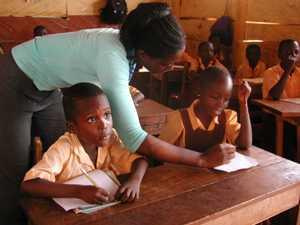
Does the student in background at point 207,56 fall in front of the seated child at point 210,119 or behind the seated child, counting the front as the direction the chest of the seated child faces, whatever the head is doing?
behind

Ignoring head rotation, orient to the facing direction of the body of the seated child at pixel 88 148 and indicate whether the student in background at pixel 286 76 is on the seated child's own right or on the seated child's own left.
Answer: on the seated child's own left

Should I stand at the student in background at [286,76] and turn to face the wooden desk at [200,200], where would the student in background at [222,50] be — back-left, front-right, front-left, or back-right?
back-right

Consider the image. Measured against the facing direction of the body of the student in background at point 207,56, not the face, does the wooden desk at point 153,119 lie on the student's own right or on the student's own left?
on the student's own right

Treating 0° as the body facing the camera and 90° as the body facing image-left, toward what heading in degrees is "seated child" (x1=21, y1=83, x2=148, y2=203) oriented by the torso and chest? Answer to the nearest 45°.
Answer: approximately 315°
